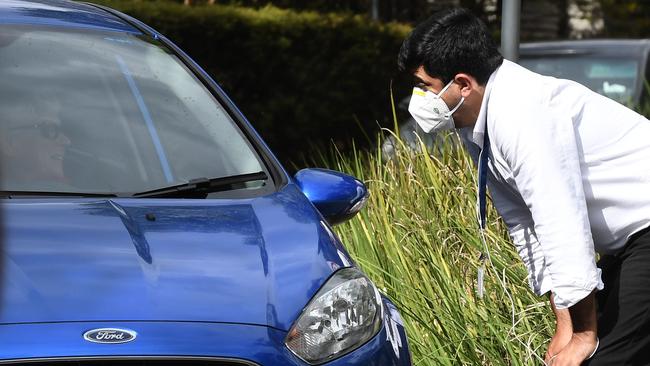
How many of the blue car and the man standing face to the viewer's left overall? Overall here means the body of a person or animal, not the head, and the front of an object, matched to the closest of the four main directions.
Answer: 1

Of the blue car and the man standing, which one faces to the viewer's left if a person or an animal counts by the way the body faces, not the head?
the man standing

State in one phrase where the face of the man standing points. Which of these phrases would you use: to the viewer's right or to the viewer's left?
to the viewer's left

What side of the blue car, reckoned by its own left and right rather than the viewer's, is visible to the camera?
front

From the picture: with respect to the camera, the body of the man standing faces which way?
to the viewer's left

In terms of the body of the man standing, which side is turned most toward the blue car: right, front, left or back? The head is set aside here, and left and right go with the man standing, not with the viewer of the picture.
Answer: front

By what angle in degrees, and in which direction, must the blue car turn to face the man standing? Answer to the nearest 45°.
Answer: approximately 90° to its left
